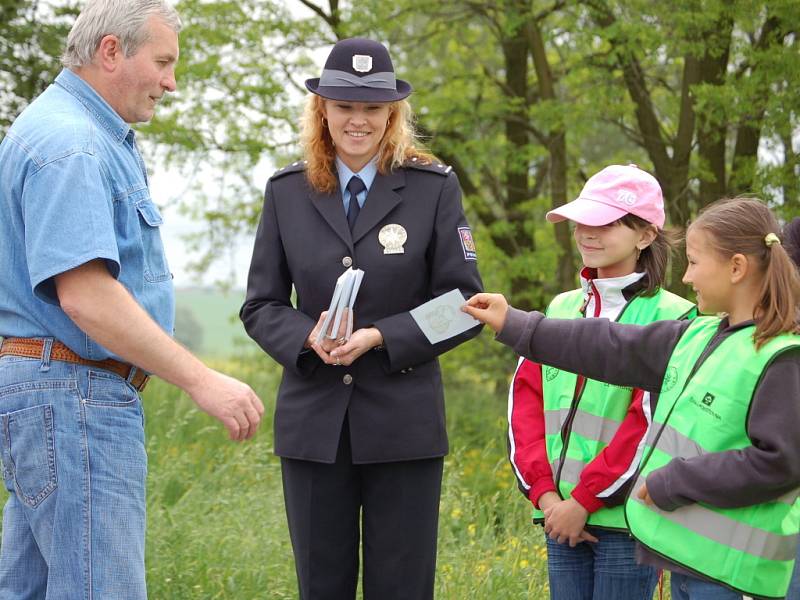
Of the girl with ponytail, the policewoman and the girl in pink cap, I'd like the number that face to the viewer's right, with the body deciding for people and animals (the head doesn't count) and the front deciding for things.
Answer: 0

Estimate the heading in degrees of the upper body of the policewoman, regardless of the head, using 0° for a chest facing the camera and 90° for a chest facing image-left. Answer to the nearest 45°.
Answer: approximately 0°

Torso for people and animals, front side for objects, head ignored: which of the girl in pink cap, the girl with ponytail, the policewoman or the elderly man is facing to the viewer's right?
the elderly man

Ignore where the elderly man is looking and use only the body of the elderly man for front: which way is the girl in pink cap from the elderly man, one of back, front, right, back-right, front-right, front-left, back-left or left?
front

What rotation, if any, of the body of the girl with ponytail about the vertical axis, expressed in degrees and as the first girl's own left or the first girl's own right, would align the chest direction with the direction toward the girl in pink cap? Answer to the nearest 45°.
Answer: approximately 90° to the first girl's own right

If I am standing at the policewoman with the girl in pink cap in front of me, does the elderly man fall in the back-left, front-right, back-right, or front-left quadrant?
back-right

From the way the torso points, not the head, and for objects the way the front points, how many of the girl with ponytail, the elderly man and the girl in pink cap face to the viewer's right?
1

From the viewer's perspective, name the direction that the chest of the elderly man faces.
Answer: to the viewer's right

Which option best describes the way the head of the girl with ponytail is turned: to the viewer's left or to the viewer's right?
to the viewer's left

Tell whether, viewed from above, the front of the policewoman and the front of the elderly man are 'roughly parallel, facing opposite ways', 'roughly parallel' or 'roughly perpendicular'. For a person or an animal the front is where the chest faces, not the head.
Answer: roughly perpendicular

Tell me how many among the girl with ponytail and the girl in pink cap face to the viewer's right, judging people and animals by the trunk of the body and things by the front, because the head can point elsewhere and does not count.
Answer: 0

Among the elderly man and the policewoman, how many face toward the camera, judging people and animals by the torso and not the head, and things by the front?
1

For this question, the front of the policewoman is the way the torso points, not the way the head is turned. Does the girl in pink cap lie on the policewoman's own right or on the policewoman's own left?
on the policewoman's own left
